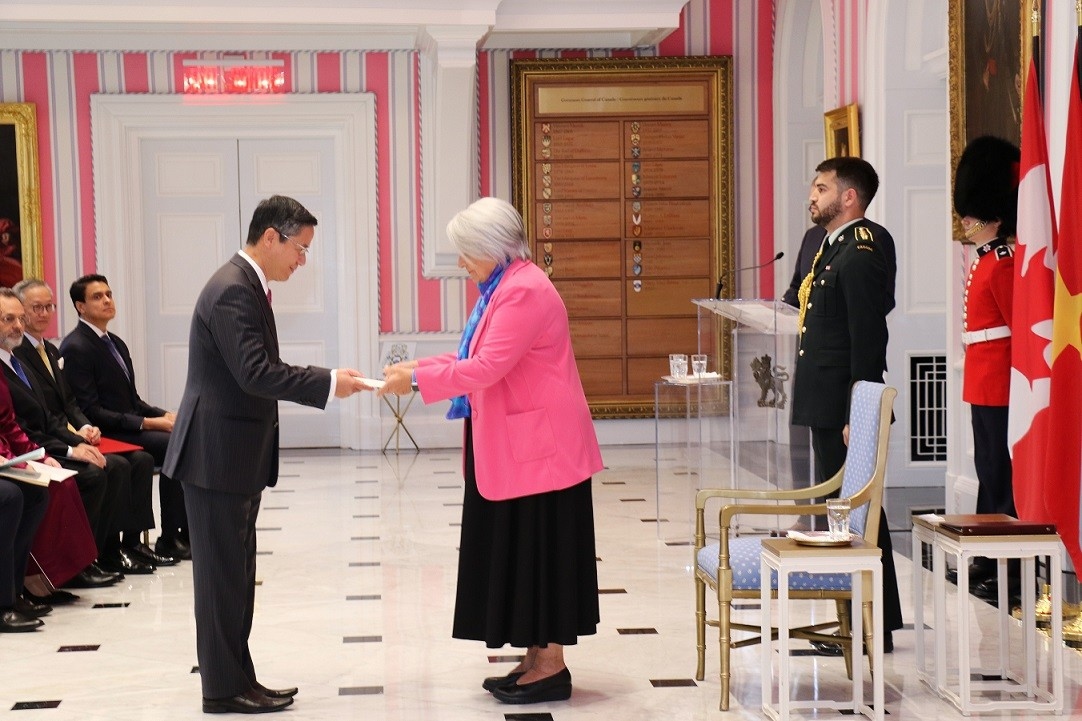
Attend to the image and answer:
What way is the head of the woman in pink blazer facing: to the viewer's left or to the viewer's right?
to the viewer's left

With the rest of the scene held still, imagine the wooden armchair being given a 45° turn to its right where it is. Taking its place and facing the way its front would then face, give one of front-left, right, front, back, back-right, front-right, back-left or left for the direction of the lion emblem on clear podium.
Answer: front-right

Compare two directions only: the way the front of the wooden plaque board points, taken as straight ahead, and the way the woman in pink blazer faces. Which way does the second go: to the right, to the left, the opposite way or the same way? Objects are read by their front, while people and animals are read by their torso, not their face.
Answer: to the right

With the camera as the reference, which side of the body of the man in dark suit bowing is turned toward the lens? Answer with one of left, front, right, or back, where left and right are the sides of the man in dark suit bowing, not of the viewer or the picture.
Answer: right

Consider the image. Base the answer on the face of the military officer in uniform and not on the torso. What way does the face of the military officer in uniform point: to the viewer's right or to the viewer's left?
to the viewer's left

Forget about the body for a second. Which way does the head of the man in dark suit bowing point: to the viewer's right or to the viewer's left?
to the viewer's right

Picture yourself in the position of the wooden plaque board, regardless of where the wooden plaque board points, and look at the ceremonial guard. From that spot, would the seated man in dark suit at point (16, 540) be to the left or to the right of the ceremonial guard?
right

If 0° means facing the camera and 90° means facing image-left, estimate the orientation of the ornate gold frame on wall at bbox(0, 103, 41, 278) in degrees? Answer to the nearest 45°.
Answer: approximately 0°

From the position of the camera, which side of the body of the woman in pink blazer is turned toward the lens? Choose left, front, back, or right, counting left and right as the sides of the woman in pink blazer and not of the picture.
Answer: left

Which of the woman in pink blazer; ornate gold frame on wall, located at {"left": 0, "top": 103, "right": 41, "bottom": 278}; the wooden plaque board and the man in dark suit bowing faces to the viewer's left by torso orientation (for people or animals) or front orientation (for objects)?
the woman in pink blazer

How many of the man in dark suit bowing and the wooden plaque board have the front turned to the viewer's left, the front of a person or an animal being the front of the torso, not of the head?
0

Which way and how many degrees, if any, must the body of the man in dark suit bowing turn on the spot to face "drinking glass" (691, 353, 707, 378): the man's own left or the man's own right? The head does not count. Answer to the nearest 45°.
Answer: approximately 45° to the man's own left

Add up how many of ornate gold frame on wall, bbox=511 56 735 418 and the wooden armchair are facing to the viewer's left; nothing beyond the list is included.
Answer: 1

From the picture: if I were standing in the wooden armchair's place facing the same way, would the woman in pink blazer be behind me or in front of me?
in front

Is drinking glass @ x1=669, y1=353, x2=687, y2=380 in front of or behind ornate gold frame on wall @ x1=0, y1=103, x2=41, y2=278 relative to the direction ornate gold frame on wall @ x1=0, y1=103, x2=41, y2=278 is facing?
in front

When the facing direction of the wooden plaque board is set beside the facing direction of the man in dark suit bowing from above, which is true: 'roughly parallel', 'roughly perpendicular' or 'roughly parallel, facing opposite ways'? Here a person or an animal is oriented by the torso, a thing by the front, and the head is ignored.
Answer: roughly perpendicular

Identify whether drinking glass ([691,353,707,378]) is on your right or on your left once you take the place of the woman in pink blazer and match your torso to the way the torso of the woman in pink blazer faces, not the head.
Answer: on your right
